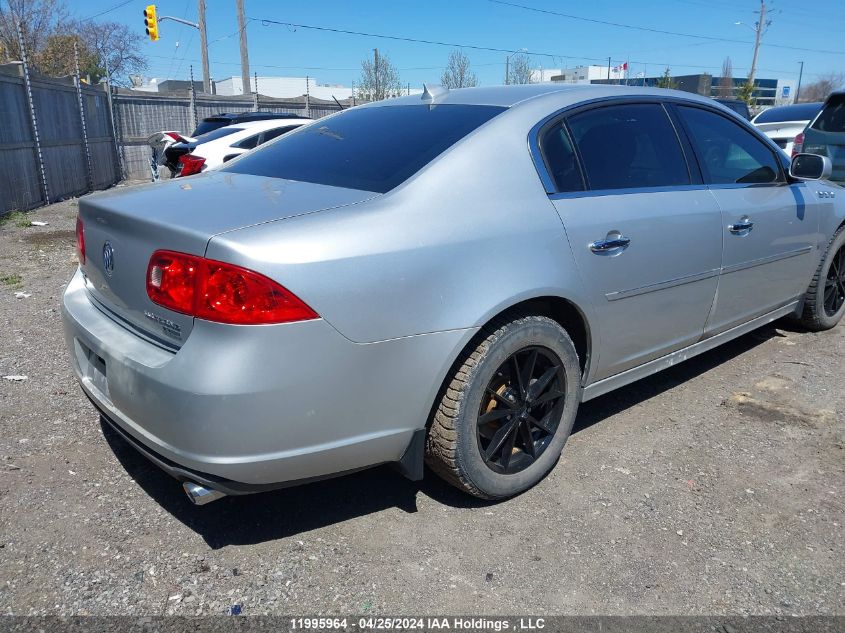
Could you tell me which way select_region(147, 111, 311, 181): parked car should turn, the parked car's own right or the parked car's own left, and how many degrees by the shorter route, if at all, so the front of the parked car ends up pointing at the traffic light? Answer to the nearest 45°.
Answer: approximately 45° to the parked car's own left

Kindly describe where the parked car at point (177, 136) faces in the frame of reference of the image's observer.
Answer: facing away from the viewer and to the right of the viewer

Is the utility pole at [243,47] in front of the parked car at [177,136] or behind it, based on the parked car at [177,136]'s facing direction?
in front

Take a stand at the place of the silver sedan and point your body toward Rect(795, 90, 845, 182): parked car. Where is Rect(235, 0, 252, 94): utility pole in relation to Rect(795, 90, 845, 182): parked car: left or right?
left

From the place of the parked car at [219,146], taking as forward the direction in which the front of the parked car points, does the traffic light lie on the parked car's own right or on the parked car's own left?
on the parked car's own left

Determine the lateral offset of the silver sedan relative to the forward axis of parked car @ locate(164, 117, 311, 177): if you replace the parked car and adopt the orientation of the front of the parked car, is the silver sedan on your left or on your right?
on your right

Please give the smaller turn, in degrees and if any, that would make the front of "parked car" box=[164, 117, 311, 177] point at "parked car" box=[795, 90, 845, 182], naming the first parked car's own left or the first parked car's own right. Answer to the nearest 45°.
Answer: approximately 90° to the first parked car's own right

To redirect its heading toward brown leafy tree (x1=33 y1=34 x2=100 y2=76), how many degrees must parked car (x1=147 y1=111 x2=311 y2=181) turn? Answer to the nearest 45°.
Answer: approximately 45° to its left

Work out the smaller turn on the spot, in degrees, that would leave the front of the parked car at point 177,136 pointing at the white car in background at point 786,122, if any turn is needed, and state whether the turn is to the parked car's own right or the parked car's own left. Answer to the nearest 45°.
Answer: approximately 45° to the parked car's own right

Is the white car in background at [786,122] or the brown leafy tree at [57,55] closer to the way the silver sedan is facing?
the white car in background

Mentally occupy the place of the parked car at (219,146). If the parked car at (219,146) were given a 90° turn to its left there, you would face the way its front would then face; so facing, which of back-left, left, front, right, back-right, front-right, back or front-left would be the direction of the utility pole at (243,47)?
front-right

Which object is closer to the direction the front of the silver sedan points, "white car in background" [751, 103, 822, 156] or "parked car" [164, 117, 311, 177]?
the white car in background

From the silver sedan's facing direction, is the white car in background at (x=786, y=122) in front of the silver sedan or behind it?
in front

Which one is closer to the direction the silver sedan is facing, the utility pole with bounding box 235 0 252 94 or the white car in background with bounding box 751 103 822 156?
the white car in background

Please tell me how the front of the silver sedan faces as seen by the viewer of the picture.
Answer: facing away from the viewer and to the right of the viewer
